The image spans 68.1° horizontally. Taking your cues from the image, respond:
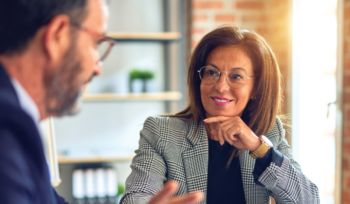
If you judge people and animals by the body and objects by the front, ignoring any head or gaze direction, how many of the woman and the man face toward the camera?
1

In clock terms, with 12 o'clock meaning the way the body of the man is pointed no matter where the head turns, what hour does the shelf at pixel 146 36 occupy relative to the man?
The shelf is roughly at 11 o'clock from the man.

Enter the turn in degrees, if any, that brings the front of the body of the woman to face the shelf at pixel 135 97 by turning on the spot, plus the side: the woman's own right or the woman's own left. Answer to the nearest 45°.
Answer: approximately 135° to the woman's own right

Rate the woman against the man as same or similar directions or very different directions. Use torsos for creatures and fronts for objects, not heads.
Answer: very different directions

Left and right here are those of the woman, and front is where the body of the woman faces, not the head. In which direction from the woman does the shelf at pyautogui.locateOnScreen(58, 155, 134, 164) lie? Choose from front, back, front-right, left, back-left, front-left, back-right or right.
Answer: back-right

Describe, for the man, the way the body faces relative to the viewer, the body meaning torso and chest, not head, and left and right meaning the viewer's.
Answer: facing away from the viewer and to the right of the viewer

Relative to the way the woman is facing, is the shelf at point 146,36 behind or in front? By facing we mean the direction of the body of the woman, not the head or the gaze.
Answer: behind

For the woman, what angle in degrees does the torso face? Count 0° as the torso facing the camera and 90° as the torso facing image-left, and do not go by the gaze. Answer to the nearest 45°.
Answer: approximately 0°

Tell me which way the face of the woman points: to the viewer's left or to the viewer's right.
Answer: to the viewer's left

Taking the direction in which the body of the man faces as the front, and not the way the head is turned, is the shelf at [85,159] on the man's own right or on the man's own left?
on the man's own left

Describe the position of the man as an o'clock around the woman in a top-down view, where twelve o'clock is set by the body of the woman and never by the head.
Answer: The man is roughly at 1 o'clock from the woman.
